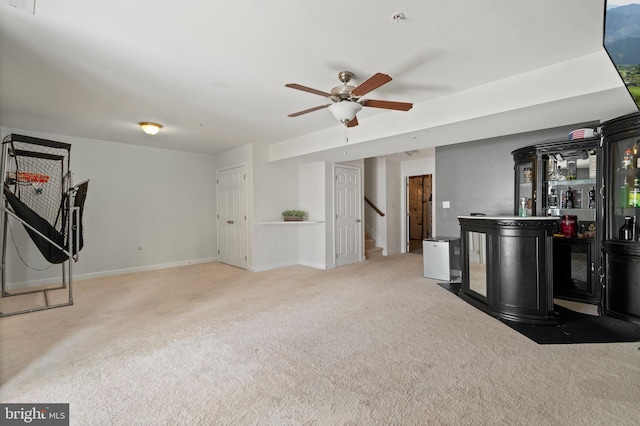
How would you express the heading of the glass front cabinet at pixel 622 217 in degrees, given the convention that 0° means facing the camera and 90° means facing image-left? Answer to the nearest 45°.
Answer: approximately 45°

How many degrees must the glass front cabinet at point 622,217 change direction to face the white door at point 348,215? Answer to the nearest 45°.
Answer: approximately 45° to its right

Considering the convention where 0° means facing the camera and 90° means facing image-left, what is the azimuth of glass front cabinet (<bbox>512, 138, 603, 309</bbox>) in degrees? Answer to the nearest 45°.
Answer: approximately 45°

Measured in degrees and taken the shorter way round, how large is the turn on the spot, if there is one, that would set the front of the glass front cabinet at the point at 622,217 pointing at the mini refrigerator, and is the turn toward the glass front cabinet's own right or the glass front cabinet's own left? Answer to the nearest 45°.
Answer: approximately 45° to the glass front cabinet's own right

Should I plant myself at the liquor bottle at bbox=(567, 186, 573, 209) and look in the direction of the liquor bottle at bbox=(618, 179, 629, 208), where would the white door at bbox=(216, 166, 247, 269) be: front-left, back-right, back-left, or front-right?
back-right

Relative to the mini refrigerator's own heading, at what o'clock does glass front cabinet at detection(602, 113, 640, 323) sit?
The glass front cabinet is roughly at 9 o'clock from the mini refrigerator.

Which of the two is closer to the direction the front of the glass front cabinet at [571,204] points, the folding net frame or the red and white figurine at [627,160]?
the folding net frame
